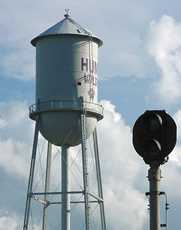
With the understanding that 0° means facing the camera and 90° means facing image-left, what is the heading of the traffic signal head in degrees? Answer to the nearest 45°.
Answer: approximately 0°
